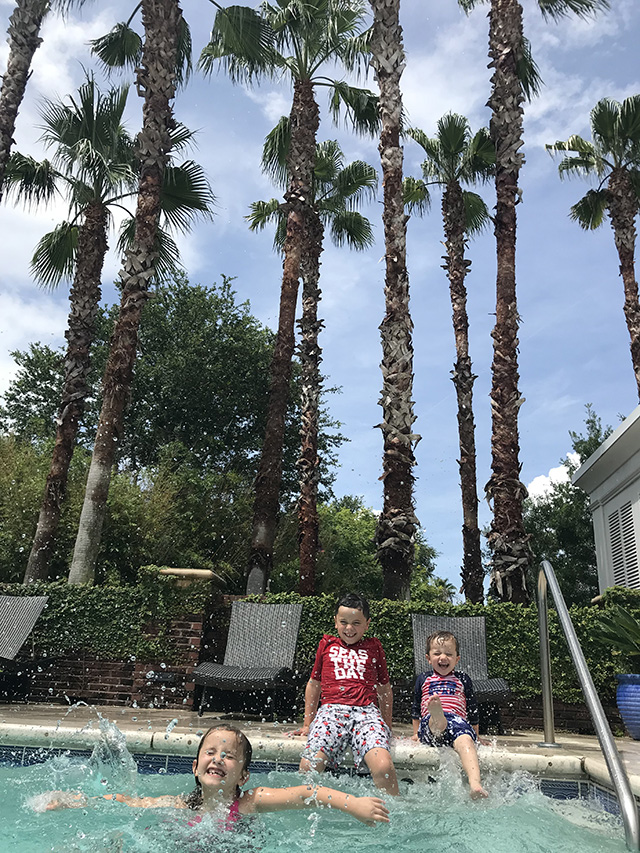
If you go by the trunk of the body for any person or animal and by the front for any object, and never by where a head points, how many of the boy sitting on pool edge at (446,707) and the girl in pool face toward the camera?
2

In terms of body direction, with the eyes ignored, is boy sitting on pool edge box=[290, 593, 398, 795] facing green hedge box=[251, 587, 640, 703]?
no

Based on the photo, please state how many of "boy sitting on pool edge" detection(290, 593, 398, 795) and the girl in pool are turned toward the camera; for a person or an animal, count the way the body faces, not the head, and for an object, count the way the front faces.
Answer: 2

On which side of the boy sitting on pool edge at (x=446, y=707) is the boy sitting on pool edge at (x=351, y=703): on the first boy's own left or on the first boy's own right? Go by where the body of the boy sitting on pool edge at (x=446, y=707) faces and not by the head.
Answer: on the first boy's own right

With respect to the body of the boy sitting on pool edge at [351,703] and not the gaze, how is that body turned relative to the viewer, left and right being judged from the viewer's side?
facing the viewer

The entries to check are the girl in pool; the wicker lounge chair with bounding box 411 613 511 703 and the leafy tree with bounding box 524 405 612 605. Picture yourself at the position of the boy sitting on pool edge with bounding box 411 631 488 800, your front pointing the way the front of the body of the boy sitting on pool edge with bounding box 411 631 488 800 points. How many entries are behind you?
2

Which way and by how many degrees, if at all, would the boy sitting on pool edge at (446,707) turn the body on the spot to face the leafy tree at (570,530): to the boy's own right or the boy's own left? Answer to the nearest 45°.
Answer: approximately 180°

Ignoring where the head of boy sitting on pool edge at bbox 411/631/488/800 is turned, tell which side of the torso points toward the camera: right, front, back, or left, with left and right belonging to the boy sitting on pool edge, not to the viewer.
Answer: front

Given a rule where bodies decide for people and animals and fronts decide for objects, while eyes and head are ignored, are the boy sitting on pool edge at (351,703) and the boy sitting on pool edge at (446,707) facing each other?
no

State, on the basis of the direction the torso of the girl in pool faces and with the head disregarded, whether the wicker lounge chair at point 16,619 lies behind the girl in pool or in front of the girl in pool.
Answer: behind

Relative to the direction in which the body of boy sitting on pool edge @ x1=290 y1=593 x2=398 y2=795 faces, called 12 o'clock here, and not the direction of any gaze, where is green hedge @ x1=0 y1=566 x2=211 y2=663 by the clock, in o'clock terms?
The green hedge is roughly at 5 o'clock from the boy sitting on pool edge.

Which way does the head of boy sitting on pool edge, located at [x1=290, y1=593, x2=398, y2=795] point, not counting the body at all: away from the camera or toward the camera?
toward the camera

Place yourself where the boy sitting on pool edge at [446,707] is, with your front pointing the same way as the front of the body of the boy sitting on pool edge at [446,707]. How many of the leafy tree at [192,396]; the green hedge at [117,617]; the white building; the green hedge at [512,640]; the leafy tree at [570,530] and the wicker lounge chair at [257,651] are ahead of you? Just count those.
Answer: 0

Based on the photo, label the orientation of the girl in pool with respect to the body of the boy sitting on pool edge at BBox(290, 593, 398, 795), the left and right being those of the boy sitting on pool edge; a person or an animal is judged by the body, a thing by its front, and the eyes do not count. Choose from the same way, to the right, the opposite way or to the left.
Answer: the same way

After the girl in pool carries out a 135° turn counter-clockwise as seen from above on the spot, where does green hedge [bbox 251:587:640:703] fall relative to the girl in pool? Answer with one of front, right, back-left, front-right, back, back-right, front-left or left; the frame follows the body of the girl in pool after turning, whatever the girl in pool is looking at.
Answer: front

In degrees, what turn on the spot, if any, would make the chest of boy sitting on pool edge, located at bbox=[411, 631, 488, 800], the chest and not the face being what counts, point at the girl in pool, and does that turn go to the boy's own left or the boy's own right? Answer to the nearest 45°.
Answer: approximately 45° to the boy's own right

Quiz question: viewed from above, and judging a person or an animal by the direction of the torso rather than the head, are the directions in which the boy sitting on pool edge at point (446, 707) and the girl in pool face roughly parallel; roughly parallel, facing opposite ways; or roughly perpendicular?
roughly parallel
